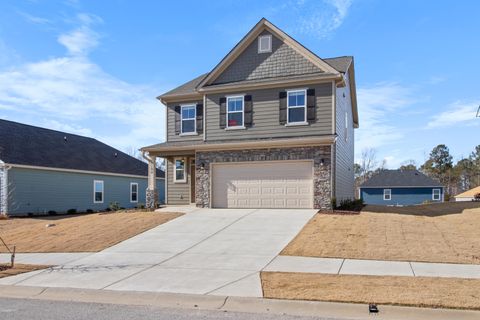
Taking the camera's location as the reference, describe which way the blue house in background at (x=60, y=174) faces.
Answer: facing the viewer and to the left of the viewer

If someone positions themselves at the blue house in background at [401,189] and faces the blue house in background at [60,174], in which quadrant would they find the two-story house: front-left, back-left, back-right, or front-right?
front-left

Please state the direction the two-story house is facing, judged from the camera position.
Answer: facing the viewer

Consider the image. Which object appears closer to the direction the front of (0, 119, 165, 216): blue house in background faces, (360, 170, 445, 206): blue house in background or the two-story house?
the two-story house

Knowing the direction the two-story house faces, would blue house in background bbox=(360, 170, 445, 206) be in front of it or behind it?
behind

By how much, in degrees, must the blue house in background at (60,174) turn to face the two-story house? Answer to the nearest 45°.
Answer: approximately 90° to its left

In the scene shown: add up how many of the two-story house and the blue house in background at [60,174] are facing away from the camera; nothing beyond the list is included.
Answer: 0

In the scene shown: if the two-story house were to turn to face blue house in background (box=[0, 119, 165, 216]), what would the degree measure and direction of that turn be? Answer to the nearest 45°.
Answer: approximately 135° to its right

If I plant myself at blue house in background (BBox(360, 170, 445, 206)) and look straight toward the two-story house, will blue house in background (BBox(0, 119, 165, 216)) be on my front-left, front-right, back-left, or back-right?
front-right

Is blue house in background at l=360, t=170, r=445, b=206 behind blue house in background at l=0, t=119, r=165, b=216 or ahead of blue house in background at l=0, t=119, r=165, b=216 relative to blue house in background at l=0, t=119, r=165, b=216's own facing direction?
behind
